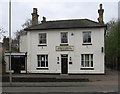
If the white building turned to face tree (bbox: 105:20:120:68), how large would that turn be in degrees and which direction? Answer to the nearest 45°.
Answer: approximately 135° to its left

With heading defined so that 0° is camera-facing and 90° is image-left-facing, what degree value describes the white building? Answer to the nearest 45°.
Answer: approximately 0°
